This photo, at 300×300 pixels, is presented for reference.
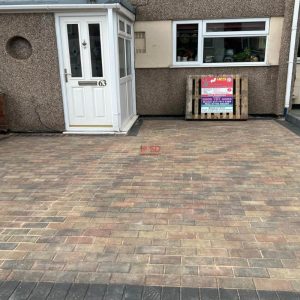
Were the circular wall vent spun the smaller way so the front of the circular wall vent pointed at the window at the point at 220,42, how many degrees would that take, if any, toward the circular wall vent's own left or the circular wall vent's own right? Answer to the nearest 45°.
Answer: approximately 90° to the circular wall vent's own left

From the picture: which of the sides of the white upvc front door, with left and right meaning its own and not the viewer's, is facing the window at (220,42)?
left

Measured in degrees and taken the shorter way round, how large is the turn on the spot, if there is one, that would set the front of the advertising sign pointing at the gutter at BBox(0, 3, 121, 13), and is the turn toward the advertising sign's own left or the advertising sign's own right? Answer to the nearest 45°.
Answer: approximately 45° to the advertising sign's own right

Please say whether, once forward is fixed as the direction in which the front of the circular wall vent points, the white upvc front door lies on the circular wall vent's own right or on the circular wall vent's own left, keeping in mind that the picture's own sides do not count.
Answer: on the circular wall vent's own left

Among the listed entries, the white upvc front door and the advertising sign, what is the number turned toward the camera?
2

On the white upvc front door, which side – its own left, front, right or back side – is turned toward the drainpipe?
left

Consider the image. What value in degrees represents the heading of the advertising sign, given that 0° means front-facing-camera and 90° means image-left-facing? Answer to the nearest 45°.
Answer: approximately 0°

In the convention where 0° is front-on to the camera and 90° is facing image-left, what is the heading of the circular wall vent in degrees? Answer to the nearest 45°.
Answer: approximately 0°

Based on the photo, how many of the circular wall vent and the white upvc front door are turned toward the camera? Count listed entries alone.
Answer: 2
